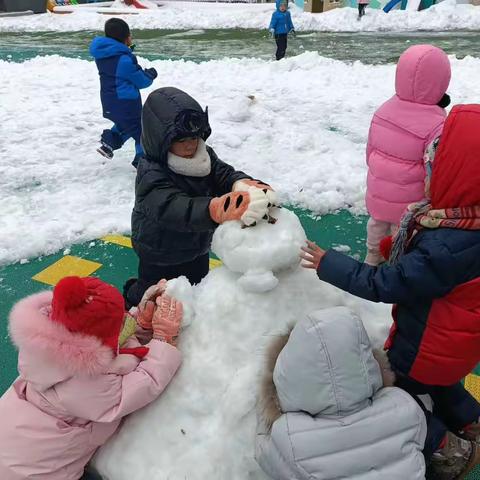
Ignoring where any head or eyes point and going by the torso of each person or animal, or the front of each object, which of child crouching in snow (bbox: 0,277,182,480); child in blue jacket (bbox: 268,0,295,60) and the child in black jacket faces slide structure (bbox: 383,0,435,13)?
the child crouching in snow

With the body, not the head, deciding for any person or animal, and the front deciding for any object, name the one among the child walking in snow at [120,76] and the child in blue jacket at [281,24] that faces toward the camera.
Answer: the child in blue jacket

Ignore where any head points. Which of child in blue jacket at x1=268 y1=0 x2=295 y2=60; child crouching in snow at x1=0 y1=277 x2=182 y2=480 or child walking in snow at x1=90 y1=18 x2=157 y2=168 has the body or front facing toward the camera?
the child in blue jacket

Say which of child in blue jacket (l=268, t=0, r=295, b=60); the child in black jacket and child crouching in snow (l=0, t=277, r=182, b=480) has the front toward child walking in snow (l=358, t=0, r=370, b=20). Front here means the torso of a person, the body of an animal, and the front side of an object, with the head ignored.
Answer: the child crouching in snow

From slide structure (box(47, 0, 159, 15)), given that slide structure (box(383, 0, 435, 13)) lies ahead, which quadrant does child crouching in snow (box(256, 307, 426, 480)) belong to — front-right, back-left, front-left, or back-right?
front-right

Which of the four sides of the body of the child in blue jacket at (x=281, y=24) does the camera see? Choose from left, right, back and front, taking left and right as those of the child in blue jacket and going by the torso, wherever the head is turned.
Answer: front

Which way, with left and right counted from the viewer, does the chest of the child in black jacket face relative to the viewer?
facing the viewer and to the right of the viewer

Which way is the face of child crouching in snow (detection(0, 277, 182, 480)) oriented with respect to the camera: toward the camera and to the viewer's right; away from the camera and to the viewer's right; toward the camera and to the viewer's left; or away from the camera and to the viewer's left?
away from the camera and to the viewer's right

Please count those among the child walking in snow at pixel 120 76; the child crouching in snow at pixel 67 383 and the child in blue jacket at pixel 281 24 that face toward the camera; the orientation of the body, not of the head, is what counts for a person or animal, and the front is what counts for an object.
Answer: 1

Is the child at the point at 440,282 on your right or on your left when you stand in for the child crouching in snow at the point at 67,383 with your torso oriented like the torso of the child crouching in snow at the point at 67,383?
on your right

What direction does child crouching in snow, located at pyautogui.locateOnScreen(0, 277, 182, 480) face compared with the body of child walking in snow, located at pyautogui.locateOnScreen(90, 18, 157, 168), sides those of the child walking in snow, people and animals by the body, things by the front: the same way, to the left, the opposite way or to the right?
the same way

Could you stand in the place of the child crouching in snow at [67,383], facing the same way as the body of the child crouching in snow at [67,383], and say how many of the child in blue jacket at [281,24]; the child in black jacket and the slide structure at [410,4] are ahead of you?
3

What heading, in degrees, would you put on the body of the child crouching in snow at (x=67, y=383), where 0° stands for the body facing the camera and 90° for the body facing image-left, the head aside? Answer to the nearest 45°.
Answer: approximately 225°

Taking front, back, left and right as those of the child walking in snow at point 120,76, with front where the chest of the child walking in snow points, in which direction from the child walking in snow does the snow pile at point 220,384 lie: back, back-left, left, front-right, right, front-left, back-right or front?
back-right

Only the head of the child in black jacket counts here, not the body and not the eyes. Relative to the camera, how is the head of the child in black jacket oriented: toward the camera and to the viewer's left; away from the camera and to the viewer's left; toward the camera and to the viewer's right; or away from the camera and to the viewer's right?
toward the camera and to the viewer's right

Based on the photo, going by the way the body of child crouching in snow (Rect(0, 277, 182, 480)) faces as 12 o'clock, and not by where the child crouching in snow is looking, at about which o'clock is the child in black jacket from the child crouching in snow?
The child in black jacket is roughly at 12 o'clock from the child crouching in snow.

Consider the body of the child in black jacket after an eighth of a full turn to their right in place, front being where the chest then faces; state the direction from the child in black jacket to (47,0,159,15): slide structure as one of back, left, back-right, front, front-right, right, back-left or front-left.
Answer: back

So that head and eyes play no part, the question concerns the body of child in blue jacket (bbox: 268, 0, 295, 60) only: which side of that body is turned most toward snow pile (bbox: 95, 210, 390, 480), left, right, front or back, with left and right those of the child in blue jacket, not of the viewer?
front

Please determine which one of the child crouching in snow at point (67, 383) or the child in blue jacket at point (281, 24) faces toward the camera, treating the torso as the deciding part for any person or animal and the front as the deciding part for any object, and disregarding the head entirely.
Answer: the child in blue jacket

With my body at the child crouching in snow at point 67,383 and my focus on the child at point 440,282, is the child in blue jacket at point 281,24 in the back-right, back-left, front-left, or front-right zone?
front-left

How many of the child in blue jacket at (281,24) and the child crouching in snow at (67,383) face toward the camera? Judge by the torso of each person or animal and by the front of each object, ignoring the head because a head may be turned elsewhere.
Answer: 1

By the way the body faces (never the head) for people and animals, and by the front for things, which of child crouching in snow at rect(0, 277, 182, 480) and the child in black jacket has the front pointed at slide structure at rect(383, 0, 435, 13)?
the child crouching in snow
